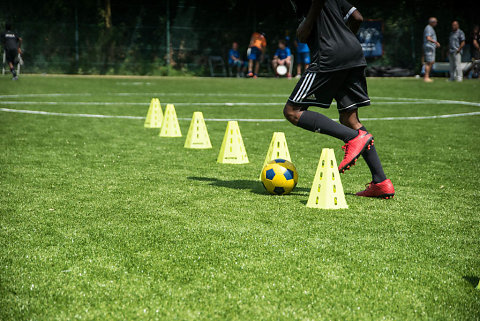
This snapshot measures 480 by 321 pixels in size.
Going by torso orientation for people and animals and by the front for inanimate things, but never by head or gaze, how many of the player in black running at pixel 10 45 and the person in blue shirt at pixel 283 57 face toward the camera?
1

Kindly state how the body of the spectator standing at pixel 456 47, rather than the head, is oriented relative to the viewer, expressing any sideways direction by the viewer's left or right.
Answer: facing the viewer and to the left of the viewer

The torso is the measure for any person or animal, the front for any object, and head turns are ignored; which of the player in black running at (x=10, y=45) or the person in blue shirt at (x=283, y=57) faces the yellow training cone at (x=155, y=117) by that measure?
the person in blue shirt

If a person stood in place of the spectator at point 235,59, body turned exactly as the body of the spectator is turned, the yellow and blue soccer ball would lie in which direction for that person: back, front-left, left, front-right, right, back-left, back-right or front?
front-right

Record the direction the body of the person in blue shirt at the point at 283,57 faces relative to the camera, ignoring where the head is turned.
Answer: toward the camera

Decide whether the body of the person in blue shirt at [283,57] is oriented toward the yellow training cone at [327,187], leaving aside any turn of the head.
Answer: yes

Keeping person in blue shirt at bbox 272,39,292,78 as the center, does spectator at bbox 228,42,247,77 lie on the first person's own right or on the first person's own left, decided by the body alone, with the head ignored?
on the first person's own right

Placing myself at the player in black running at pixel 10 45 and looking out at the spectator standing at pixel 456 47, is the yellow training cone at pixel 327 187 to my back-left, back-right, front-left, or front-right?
front-right

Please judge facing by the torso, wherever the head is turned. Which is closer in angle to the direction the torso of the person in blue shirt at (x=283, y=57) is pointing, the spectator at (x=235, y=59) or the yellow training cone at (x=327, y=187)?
the yellow training cone
